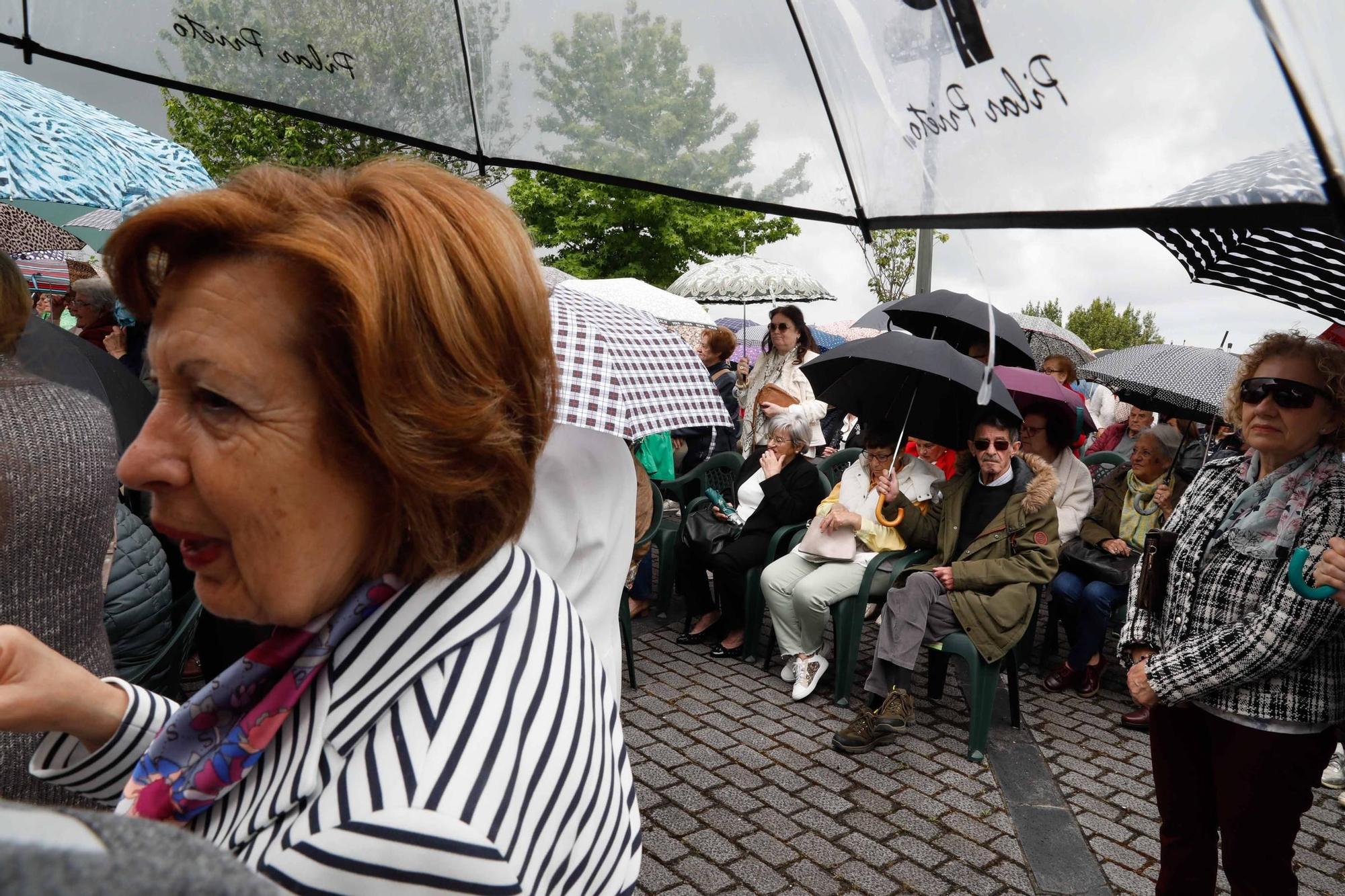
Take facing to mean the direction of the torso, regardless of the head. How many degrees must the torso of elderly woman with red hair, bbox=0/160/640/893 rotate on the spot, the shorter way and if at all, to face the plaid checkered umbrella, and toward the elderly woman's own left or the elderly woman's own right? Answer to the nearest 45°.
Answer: approximately 135° to the elderly woman's own right

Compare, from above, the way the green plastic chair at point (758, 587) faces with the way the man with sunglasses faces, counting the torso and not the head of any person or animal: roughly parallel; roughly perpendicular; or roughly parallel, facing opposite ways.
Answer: roughly parallel

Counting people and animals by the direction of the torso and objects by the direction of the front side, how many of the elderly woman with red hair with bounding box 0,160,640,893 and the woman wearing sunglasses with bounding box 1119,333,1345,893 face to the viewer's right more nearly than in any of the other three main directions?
0

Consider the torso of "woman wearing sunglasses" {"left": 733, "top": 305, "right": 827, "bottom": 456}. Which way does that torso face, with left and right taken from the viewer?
facing the viewer and to the left of the viewer

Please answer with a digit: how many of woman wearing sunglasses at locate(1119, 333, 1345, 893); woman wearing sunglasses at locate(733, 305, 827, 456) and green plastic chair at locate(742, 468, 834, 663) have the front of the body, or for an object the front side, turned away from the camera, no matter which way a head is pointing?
0

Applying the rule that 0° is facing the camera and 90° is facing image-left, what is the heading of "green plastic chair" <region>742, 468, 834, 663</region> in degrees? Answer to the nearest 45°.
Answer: approximately 45°

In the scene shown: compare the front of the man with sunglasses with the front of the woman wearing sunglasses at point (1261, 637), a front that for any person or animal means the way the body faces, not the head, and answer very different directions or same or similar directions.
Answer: same or similar directions

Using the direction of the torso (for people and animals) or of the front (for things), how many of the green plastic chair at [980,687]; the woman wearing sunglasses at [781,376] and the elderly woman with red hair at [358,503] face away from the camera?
0

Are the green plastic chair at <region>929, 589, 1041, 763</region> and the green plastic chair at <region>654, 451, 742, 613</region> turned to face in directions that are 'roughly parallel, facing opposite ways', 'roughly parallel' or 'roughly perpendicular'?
roughly parallel

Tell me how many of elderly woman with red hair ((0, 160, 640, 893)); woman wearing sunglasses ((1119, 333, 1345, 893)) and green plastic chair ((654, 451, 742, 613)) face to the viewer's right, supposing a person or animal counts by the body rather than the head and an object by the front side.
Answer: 0

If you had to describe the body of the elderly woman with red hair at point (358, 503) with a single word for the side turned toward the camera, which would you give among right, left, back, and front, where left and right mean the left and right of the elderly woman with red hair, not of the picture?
left

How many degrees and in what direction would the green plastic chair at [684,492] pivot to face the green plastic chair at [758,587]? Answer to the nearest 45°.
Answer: approximately 45° to its left

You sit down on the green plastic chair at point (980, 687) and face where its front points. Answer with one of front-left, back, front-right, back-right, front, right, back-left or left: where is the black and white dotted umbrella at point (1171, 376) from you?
back

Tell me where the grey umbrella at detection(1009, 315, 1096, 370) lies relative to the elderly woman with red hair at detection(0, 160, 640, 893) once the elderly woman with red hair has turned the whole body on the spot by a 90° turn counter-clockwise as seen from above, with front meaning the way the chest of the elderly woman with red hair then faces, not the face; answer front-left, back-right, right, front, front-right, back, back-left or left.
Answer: back-left

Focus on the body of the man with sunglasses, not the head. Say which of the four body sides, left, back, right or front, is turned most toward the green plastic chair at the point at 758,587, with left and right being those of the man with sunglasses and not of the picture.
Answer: right

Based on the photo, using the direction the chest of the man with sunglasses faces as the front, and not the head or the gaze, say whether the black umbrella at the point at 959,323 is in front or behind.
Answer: behind

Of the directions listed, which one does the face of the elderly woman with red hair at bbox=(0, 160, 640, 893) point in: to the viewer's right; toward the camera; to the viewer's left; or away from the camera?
to the viewer's left
